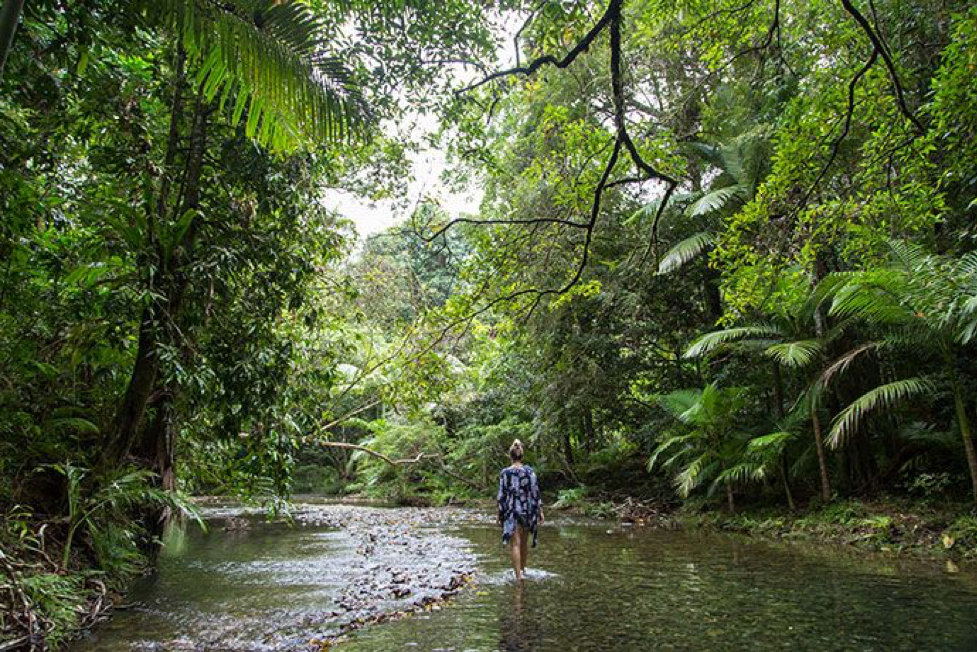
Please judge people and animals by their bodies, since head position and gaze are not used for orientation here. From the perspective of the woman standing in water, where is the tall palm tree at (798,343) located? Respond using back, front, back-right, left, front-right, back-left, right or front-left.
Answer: front-right

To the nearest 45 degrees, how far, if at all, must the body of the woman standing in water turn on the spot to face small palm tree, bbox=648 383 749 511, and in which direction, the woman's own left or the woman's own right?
approximately 45° to the woman's own right

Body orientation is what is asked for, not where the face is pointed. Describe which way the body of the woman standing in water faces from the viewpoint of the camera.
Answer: away from the camera

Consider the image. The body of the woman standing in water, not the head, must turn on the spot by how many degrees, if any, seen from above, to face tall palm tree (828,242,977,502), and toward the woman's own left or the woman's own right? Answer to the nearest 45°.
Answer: approximately 90° to the woman's own right

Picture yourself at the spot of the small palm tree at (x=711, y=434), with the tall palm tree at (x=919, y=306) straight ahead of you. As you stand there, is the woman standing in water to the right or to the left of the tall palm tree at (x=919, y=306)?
right
